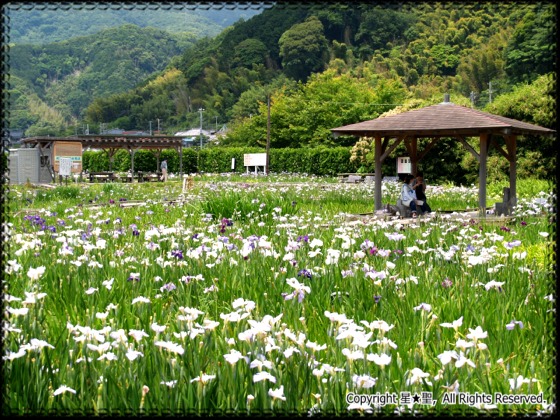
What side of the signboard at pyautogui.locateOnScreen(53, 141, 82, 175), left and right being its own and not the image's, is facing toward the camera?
front

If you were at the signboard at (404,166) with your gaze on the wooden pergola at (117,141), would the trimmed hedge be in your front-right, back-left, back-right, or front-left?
front-right

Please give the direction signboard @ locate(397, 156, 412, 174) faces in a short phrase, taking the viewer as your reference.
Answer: facing the viewer

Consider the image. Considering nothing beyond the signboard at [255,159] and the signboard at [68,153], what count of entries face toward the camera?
2

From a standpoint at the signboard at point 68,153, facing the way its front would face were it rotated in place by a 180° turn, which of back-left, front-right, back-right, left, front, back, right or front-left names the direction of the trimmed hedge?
front-right

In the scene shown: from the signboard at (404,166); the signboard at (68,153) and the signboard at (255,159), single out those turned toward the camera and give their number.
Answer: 3

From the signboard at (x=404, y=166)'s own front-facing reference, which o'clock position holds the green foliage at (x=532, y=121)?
The green foliage is roughly at 7 o'clock from the signboard.

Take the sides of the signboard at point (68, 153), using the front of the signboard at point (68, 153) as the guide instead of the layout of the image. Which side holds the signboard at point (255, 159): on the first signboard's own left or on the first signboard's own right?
on the first signboard's own left

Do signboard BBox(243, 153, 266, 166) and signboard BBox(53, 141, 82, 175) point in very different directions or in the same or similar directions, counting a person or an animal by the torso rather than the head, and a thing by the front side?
same or similar directions

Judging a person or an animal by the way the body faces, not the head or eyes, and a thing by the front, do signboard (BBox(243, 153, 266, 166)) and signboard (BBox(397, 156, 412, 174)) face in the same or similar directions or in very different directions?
same or similar directions

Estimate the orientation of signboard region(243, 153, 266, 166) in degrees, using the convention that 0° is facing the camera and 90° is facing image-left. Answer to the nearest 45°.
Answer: approximately 0°
